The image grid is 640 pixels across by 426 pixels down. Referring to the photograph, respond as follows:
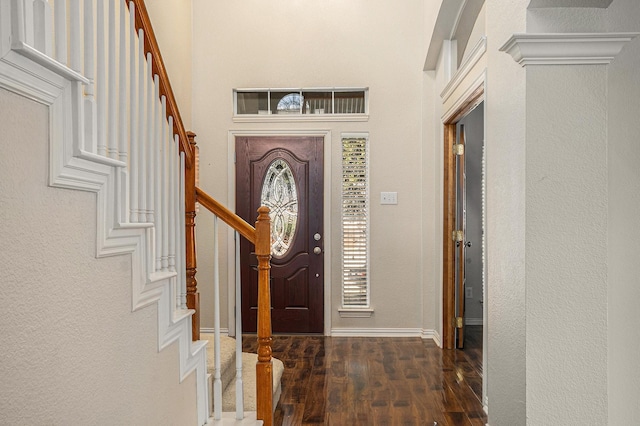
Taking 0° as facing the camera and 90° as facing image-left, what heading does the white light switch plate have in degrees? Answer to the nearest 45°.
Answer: approximately 0°

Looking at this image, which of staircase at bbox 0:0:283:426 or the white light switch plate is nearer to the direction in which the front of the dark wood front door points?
the staircase

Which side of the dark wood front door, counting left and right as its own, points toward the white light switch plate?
left

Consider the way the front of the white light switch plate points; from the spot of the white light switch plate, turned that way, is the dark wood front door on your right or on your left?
on your right

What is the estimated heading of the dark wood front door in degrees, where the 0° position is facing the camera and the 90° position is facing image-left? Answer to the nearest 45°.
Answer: approximately 0°

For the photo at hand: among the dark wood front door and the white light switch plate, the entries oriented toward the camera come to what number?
2

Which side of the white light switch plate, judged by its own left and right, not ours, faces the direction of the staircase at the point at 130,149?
front

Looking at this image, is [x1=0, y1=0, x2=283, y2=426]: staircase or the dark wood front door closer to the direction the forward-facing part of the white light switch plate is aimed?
the staircase

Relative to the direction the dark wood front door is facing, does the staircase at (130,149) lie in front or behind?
in front
